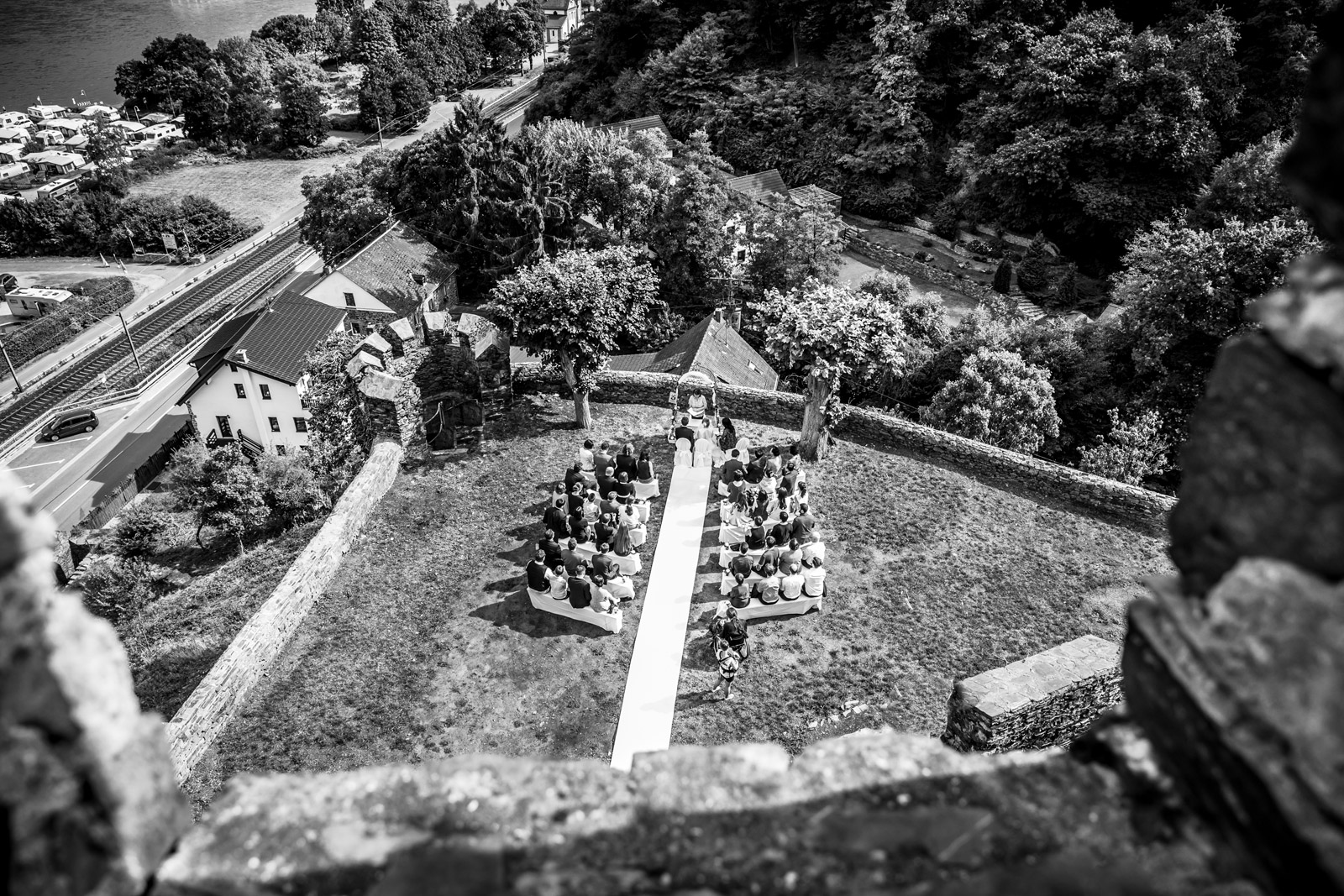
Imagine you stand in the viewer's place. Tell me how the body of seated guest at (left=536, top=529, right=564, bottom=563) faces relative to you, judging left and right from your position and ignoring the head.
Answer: facing away from the viewer and to the right of the viewer

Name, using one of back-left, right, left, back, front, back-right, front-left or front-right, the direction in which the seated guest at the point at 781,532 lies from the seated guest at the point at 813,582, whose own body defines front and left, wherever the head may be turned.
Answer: front-left

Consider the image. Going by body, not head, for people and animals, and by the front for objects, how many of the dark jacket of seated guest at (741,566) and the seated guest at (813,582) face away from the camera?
2

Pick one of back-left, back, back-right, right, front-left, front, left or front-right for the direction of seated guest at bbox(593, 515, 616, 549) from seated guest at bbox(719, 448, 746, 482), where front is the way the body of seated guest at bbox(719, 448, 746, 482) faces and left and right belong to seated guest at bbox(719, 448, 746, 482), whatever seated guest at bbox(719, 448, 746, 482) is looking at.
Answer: back-left

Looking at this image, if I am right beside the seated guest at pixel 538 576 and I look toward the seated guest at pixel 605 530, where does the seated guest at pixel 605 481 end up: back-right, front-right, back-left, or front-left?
front-left

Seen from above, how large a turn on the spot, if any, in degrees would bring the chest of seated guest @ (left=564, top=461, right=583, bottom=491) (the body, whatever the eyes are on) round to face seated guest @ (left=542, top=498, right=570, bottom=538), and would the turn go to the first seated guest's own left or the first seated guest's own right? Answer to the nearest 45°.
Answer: approximately 135° to the first seated guest's own right

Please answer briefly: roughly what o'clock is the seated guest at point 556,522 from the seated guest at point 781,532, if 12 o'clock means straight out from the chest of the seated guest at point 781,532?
the seated guest at point 556,522 is roughly at 9 o'clock from the seated guest at point 781,532.

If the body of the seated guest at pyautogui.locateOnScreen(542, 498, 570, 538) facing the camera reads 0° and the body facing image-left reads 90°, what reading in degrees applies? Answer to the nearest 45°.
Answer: approximately 225°

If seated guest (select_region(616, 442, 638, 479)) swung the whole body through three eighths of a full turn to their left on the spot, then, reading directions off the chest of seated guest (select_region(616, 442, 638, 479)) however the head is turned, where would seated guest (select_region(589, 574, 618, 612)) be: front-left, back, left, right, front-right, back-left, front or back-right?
left

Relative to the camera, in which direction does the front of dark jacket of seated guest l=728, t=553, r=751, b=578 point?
away from the camera

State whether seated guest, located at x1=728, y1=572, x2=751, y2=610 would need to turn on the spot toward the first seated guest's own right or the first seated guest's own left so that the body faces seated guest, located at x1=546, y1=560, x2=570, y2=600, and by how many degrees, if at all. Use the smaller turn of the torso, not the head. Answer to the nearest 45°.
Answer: approximately 90° to the first seated guest's own left

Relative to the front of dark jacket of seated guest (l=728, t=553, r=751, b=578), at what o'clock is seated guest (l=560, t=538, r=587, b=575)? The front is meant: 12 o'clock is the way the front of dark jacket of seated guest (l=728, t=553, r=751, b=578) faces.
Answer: seated guest (l=560, t=538, r=587, b=575) is roughly at 9 o'clock from dark jacket of seated guest (l=728, t=553, r=751, b=578).

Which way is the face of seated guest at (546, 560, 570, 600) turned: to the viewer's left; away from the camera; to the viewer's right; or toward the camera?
away from the camera

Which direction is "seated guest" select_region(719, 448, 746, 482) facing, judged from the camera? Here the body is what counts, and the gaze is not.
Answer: away from the camera

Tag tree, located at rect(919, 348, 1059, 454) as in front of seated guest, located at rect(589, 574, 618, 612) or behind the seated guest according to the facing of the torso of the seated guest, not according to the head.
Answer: in front

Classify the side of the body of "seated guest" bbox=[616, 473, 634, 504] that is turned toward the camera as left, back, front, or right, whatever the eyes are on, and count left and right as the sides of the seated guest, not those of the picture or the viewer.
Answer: back

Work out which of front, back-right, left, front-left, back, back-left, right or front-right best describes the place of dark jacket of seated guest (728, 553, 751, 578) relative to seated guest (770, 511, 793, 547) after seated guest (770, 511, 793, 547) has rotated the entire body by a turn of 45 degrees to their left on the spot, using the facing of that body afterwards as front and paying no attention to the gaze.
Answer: left

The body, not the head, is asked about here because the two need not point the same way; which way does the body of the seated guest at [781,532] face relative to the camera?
away from the camera

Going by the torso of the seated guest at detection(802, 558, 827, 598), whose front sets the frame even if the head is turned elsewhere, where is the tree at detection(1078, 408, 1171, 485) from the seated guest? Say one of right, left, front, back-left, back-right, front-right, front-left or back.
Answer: front-right
